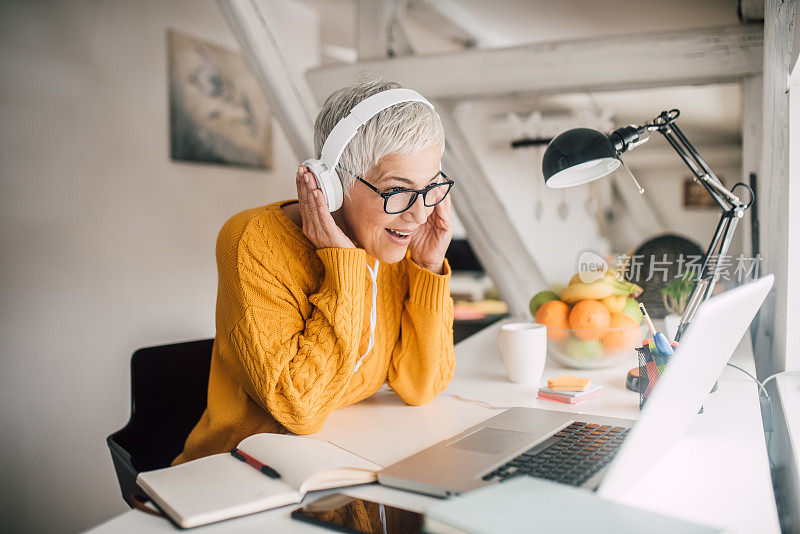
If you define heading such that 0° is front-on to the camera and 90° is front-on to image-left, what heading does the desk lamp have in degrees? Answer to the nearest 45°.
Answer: approximately 90°

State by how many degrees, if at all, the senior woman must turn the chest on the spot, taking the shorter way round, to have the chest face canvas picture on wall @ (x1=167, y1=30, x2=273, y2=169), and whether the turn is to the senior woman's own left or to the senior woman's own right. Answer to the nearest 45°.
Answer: approximately 135° to the senior woman's own left

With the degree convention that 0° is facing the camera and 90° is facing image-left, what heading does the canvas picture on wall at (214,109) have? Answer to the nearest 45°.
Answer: approximately 315°

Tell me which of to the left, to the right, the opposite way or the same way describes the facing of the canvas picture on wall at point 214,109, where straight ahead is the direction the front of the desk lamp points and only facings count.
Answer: the opposite way

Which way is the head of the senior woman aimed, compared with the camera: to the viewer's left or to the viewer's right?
to the viewer's right

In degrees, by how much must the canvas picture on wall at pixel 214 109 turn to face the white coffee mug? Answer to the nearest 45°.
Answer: approximately 45° to its right

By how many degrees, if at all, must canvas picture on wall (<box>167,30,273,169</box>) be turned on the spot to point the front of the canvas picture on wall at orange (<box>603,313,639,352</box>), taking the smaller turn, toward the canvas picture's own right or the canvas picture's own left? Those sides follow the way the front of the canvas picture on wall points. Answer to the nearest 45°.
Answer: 0° — it already faces it
